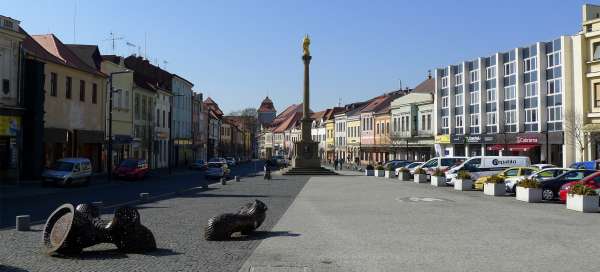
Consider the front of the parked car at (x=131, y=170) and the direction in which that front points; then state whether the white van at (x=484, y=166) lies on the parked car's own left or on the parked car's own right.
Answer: on the parked car's own left

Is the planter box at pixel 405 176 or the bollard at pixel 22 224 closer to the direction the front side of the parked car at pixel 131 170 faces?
the bollard

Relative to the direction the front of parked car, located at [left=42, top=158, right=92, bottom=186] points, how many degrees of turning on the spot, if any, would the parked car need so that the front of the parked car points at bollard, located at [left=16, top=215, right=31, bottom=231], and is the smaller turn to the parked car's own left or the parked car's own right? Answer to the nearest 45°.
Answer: approximately 45° to the parked car's own left

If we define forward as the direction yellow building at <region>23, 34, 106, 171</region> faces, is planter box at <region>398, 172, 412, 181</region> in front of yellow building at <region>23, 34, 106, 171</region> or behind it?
in front

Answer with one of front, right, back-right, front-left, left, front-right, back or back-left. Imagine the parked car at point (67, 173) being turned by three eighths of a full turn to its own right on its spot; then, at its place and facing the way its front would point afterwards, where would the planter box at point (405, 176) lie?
right

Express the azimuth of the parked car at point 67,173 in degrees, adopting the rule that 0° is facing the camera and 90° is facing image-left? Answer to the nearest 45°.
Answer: approximately 45°

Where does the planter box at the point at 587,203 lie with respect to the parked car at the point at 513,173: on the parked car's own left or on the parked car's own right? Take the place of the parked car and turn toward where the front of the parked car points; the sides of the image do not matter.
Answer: on the parked car's own left

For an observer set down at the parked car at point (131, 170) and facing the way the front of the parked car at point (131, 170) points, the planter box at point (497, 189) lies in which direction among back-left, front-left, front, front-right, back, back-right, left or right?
left

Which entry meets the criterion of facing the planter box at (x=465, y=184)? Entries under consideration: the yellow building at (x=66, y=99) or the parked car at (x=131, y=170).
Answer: the yellow building

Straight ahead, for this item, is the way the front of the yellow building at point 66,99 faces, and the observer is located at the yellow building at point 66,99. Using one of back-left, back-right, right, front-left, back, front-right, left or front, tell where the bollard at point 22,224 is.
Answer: front-right

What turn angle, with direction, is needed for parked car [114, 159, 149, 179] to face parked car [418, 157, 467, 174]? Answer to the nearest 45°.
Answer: approximately 135° to its left

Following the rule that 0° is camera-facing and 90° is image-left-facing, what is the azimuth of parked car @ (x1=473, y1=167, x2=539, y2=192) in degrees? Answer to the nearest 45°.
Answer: approximately 45°

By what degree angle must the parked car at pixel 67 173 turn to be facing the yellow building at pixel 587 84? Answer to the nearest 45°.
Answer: approximately 135° to its left

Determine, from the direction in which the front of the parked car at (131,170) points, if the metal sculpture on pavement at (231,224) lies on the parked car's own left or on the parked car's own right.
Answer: on the parked car's own left

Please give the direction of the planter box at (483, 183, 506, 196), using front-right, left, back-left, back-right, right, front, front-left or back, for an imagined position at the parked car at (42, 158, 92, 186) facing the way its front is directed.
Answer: left

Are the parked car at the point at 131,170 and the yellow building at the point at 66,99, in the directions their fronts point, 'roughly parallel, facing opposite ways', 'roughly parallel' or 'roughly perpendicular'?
roughly perpendicular
